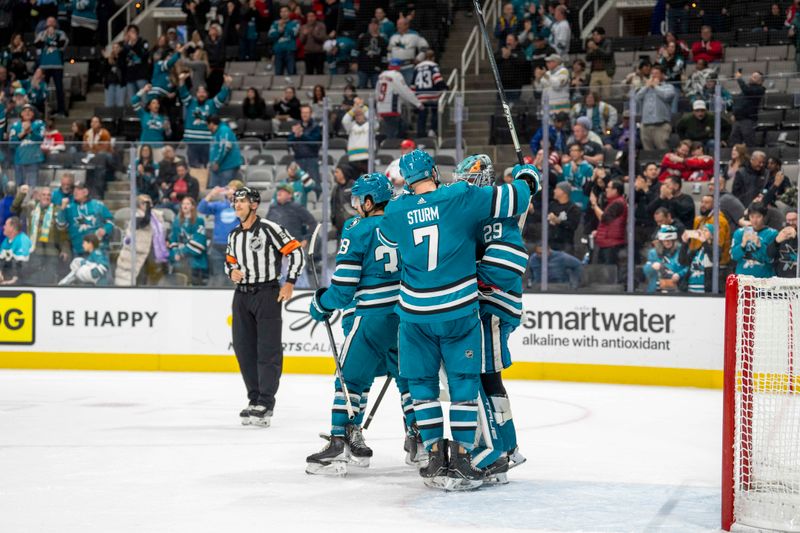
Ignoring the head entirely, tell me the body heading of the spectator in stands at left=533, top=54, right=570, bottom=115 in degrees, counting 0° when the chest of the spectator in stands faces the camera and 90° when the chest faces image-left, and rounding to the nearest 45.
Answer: approximately 45°

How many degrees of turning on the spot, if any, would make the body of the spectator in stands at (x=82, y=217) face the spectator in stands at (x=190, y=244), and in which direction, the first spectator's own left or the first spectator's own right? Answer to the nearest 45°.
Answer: approximately 90° to the first spectator's own left

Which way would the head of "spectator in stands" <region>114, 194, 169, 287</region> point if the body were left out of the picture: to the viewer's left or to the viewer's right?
to the viewer's right

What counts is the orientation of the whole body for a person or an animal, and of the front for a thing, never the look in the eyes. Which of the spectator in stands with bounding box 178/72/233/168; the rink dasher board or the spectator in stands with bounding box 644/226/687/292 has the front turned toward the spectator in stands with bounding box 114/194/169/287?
the spectator in stands with bounding box 178/72/233/168

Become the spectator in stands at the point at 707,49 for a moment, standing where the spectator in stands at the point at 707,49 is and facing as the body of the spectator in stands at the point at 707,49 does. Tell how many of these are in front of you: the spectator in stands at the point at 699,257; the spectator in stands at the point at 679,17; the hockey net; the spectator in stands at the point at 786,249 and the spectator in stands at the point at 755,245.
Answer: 4

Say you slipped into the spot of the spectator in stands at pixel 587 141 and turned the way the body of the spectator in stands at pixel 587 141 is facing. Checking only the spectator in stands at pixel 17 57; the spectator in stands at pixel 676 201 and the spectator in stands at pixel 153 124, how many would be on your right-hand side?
2

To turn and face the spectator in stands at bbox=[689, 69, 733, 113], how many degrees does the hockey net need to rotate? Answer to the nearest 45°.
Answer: approximately 90° to its right

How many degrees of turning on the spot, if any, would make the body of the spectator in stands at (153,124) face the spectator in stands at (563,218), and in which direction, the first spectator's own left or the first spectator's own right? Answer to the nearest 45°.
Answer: approximately 45° to the first spectator's own left

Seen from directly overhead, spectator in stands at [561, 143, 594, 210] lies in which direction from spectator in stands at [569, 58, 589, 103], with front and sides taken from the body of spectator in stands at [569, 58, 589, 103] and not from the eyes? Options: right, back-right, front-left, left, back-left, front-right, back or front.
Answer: front-left

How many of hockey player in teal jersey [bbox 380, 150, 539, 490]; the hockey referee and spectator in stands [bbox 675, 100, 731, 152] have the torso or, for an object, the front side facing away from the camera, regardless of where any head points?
1

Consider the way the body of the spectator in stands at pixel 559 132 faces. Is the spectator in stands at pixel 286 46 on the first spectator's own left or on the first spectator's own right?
on the first spectator's own right

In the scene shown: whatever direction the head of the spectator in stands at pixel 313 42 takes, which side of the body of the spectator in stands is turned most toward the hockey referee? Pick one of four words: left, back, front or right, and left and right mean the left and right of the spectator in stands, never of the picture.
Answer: front

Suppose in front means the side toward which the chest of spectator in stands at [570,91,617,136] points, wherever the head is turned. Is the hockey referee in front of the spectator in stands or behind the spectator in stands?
in front

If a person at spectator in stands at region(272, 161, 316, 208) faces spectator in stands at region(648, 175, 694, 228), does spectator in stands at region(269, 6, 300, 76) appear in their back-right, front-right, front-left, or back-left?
back-left

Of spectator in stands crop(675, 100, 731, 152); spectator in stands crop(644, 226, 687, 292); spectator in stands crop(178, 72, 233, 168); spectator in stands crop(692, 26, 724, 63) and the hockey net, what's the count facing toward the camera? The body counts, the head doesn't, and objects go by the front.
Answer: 4

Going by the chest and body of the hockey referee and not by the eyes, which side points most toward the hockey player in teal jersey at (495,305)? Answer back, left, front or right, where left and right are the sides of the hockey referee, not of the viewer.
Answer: left
